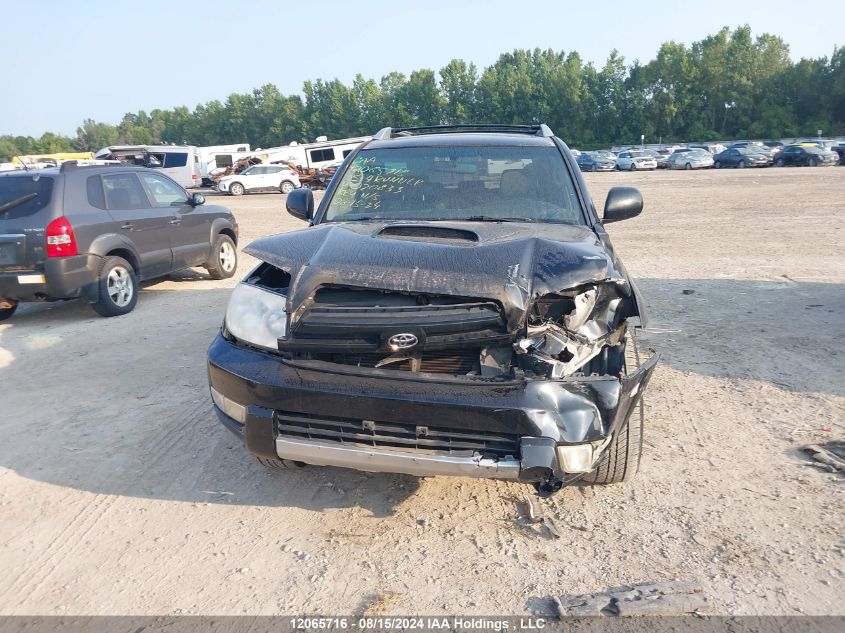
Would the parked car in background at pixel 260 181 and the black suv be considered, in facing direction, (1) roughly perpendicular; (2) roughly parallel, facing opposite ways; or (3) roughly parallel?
roughly perpendicular

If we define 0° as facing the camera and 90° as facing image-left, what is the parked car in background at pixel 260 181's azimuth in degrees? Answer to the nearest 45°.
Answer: approximately 90°

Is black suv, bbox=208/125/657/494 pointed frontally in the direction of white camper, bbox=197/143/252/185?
no

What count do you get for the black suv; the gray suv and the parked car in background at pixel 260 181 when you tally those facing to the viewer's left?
1

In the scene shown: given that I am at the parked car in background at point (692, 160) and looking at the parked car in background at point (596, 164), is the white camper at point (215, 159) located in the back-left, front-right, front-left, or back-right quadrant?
front-left

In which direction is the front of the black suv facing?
toward the camera

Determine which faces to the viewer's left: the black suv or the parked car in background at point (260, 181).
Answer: the parked car in background

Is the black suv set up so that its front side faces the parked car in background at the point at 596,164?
no

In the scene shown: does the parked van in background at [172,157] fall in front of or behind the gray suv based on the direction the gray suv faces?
in front

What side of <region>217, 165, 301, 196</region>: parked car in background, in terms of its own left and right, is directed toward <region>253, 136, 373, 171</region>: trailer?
right

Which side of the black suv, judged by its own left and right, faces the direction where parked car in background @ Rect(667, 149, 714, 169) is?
back
